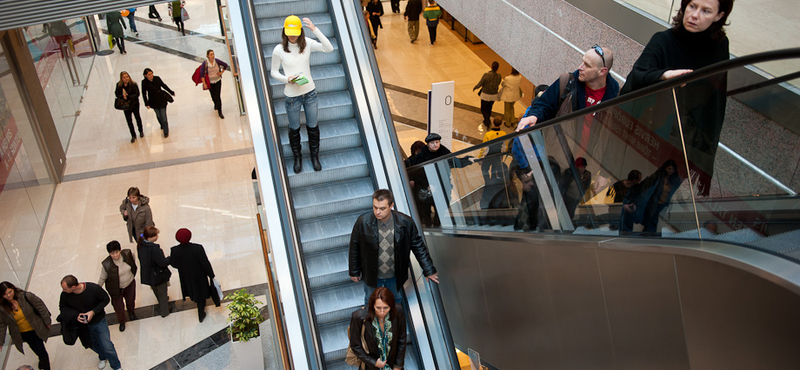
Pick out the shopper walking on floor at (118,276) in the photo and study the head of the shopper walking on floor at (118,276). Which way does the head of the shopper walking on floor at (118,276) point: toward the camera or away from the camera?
toward the camera

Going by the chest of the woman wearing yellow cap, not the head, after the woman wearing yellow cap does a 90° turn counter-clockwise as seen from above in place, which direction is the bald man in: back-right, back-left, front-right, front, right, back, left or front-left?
front-right

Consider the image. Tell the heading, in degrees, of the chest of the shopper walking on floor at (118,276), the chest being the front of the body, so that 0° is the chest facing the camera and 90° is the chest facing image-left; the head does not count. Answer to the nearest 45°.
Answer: approximately 0°

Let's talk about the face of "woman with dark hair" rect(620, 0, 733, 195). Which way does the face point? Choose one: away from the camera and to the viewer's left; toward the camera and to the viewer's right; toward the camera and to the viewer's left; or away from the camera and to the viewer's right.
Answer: toward the camera and to the viewer's left

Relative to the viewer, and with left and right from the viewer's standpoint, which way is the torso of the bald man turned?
facing the viewer and to the left of the viewer

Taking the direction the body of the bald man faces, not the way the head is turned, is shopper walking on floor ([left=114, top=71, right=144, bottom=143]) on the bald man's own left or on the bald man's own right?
on the bald man's own right

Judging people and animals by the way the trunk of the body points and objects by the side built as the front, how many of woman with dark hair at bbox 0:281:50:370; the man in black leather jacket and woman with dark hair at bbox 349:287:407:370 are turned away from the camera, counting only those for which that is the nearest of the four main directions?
0

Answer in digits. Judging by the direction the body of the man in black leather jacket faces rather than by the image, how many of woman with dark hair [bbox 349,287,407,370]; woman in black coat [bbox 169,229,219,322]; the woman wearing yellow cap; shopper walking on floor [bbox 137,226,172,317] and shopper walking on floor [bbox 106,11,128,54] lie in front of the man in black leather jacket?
1

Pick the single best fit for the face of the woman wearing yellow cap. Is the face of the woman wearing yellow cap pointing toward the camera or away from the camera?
toward the camera

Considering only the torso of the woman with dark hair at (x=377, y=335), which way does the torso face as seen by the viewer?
toward the camera

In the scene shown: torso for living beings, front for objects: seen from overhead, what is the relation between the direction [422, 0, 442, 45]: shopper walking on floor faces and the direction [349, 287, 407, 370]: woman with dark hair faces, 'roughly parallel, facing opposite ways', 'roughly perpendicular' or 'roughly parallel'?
roughly parallel, facing opposite ways

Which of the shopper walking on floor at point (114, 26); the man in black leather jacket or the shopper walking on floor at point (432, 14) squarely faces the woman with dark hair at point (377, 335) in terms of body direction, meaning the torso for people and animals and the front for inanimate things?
the man in black leather jacket

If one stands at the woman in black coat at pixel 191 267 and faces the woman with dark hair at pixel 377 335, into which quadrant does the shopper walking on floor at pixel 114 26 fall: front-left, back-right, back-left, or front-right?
back-left

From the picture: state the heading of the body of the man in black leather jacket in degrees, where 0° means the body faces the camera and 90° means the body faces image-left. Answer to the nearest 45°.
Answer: approximately 0°

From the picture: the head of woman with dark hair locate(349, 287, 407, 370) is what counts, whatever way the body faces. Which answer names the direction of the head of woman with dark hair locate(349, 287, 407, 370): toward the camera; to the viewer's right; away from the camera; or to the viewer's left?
toward the camera
